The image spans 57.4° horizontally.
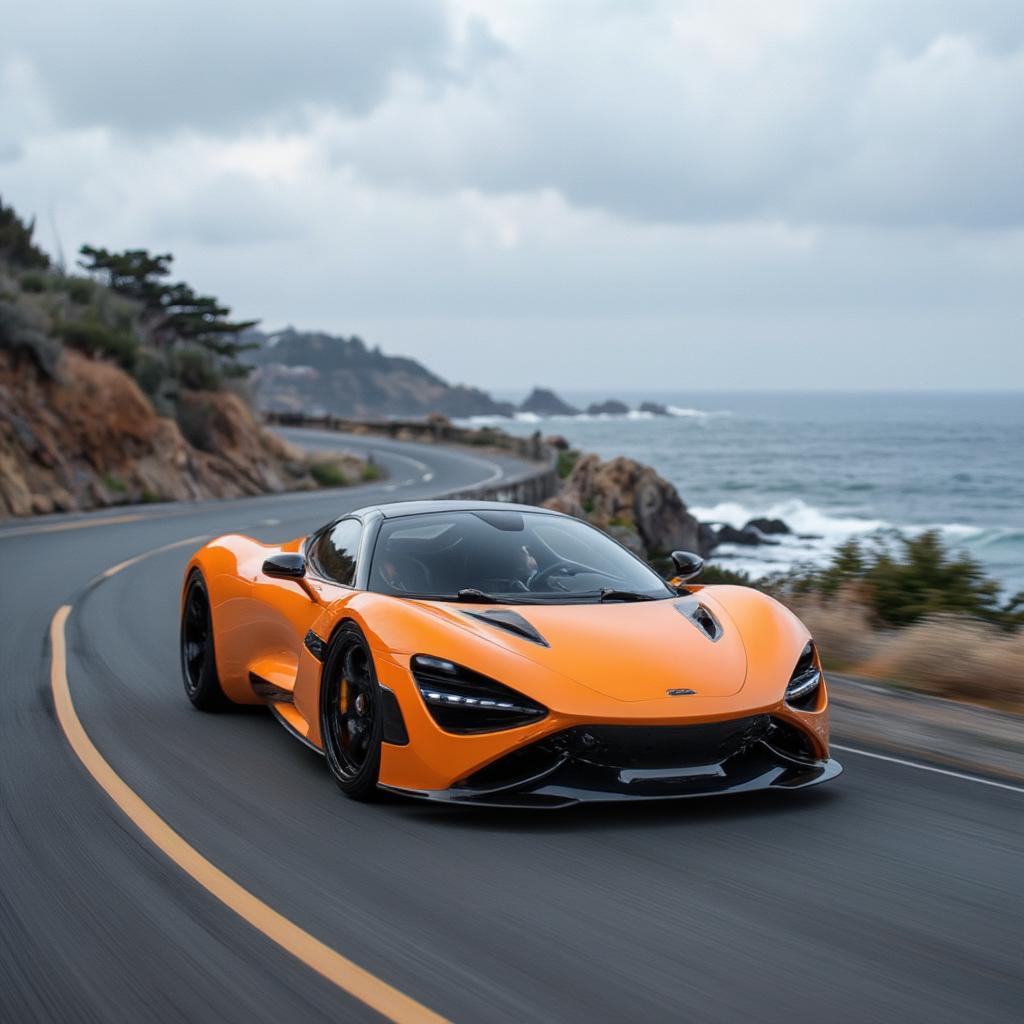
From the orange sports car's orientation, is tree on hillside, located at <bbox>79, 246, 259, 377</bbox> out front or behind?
behind

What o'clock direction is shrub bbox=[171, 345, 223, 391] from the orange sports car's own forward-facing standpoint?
The shrub is roughly at 7 o'clock from the orange sports car.

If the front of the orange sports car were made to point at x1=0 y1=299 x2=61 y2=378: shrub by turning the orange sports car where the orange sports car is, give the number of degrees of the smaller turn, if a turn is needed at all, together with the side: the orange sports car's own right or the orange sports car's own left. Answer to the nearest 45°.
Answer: approximately 180°

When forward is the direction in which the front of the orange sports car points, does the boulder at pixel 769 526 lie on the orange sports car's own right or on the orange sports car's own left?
on the orange sports car's own left

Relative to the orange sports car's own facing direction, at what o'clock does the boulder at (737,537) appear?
The boulder is roughly at 8 o'clock from the orange sports car.

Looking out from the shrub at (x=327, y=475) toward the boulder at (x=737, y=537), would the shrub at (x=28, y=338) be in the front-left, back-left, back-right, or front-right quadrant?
back-right

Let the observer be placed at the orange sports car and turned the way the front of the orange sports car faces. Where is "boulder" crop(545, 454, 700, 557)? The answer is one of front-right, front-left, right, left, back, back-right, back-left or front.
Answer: back-left

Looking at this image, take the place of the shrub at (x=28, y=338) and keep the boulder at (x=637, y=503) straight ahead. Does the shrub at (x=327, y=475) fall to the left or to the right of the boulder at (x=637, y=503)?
left

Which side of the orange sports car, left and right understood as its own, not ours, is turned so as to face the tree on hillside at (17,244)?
back

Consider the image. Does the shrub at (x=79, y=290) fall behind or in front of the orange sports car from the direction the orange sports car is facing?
behind

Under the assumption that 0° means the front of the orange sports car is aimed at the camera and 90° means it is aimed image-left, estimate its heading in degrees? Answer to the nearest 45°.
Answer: approximately 315°

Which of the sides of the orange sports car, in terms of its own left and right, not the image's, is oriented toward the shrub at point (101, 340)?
back
